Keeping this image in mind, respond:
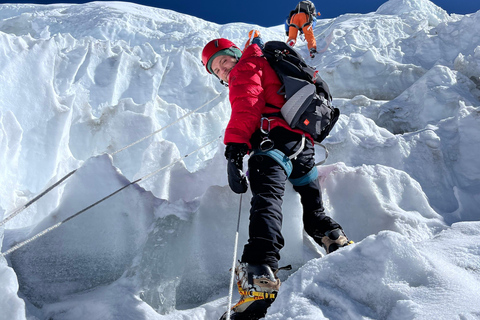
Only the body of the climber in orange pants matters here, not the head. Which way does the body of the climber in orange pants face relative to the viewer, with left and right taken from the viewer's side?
facing away from the viewer

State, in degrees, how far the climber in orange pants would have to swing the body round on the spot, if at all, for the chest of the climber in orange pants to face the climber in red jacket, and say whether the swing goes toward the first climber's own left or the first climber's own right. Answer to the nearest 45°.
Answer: approximately 180°
